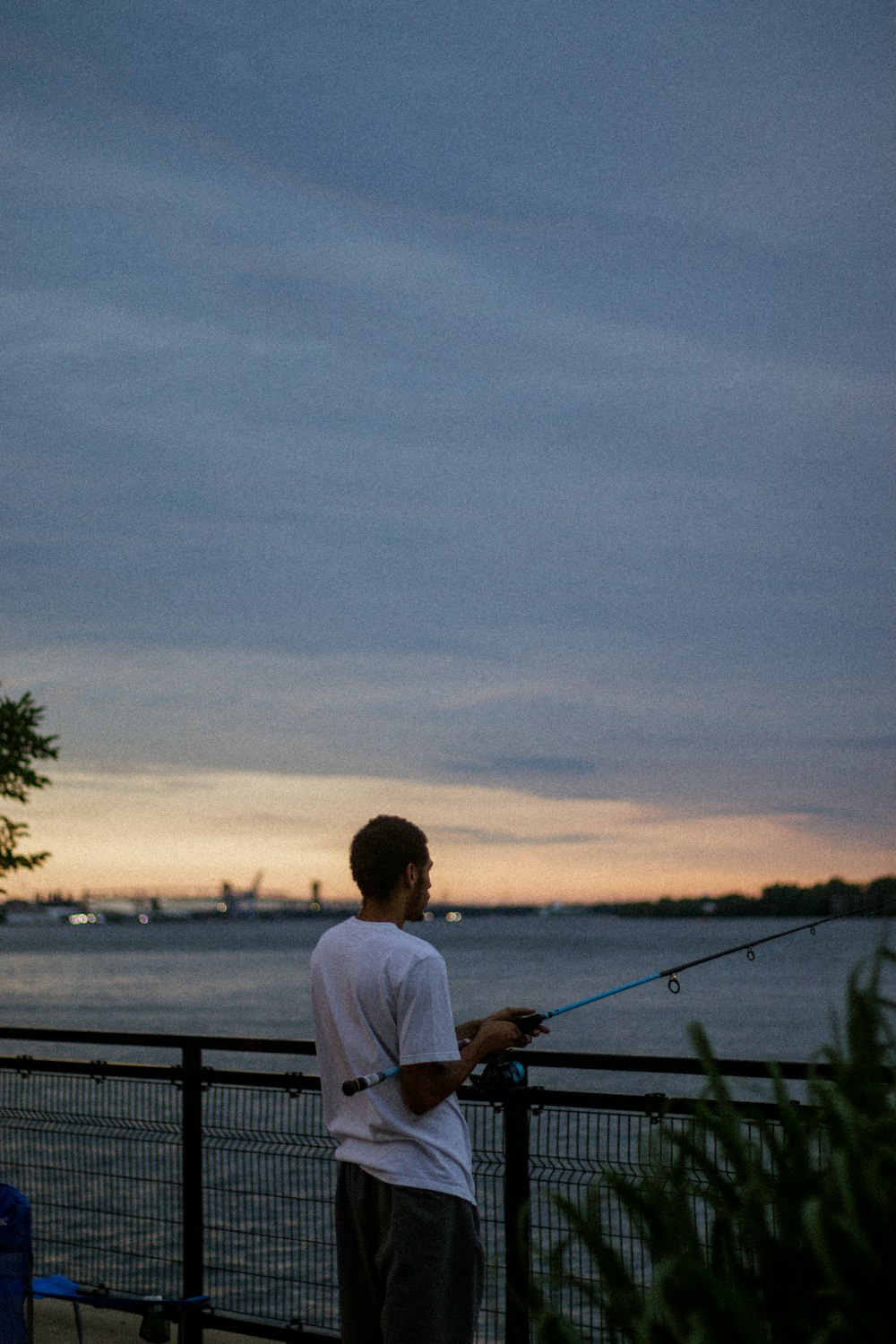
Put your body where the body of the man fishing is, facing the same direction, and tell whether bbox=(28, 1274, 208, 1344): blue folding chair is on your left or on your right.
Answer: on your left

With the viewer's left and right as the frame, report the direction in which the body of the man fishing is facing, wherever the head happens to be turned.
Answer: facing away from the viewer and to the right of the viewer

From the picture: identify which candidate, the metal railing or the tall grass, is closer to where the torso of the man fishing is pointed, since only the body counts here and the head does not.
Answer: the metal railing

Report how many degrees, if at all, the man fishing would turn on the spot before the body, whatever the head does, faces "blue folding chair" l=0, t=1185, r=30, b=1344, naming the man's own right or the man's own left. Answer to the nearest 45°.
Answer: approximately 90° to the man's own left

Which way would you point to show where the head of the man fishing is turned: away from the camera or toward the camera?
away from the camera

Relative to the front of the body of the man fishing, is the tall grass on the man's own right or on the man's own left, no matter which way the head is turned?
on the man's own right
